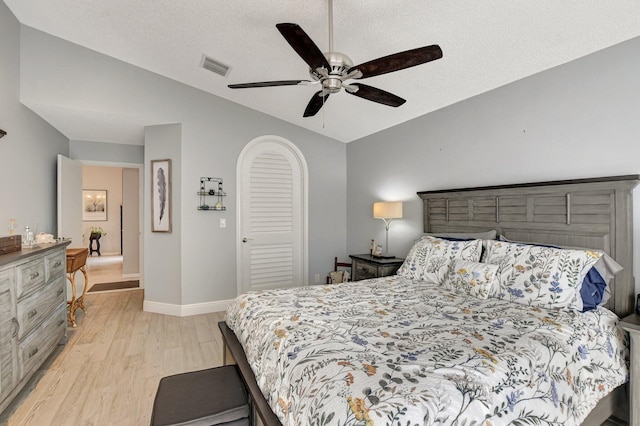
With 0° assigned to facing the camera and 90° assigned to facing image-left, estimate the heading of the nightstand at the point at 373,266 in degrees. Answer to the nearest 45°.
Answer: approximately 45°

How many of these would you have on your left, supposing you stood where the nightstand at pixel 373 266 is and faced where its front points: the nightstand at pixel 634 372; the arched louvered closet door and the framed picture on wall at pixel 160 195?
1

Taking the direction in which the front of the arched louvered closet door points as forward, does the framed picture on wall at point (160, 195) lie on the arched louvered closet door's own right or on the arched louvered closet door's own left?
on the arched louvered closet door's own right

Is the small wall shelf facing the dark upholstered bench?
yes

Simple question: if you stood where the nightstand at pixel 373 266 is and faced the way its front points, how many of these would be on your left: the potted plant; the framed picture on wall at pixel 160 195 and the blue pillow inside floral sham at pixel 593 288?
1

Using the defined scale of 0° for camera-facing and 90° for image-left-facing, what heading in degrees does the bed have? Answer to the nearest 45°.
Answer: approximately 45°

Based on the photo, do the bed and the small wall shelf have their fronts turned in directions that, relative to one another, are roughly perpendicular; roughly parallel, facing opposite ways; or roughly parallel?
roughly perpendicular

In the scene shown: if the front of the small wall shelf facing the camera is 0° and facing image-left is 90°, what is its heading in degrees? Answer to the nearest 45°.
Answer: approximately 0°
